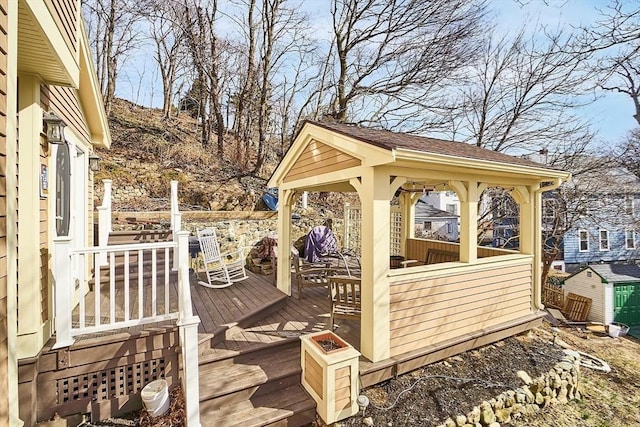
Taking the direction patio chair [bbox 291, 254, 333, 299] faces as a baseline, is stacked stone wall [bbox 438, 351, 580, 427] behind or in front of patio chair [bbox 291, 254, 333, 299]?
in front

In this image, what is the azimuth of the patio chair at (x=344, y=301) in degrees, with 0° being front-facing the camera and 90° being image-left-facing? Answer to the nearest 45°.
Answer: approximately 225°

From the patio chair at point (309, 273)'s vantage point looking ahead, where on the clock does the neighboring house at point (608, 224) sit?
The neighboring house is roughly at 11 o'clock from the patio chair.

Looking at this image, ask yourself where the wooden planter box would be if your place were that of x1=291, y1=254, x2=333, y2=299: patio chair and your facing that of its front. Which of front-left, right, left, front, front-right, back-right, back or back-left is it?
right

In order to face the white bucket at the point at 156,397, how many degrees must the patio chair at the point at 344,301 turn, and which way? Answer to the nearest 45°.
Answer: approximately 180°

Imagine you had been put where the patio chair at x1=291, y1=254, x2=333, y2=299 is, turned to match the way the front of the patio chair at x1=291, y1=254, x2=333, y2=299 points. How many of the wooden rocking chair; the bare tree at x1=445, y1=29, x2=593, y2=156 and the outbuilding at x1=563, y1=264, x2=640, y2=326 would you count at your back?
1

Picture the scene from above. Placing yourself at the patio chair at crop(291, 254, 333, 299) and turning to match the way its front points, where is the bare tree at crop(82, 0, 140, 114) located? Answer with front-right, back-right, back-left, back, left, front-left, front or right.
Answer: back-left

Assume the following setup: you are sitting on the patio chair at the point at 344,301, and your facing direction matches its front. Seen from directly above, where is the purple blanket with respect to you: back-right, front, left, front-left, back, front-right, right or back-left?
front-left

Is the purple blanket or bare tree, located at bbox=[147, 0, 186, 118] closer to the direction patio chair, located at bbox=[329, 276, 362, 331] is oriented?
the purple blanket

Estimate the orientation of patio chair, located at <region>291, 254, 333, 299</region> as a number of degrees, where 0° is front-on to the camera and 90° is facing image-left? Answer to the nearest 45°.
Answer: approximately 270°

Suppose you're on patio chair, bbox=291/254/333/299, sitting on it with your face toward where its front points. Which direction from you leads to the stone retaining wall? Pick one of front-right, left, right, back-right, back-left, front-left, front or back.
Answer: back-left

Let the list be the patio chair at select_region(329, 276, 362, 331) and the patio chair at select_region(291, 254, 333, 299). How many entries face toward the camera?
0
